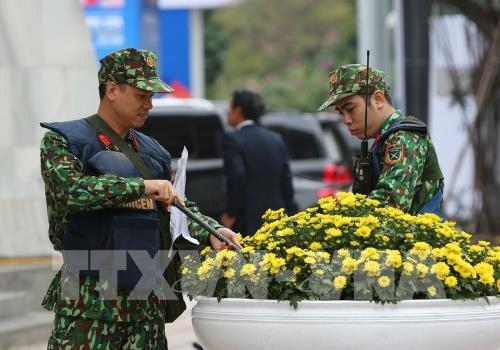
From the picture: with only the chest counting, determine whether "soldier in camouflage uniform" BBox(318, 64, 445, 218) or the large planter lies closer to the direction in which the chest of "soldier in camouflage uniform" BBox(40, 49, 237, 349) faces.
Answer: the large planter

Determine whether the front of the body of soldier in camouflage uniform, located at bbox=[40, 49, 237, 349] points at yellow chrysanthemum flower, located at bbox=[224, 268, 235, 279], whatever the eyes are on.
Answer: yes

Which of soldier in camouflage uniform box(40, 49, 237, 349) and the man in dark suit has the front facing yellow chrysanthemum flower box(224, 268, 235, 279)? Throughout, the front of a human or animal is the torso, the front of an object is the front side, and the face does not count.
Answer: the soldier in camouflage uniform

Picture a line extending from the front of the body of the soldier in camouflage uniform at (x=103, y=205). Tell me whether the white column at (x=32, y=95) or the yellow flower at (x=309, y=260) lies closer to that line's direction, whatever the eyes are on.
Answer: the yellow flower

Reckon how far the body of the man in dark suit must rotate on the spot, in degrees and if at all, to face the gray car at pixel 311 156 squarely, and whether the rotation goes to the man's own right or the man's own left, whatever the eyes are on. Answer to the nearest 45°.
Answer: approximately 45° to the man's own right

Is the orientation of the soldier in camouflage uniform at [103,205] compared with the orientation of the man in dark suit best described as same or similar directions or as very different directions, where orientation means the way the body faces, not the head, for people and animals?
very different directions

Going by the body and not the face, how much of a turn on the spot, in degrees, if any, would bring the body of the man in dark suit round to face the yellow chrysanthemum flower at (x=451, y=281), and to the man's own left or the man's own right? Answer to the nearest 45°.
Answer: approximately 135° to the man's own left

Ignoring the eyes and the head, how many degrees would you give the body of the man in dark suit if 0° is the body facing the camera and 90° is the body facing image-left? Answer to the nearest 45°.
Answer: approximately 135°

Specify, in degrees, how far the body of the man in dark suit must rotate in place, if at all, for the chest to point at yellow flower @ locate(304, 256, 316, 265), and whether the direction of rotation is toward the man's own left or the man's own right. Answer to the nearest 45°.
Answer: approximately 135° to the man's own left
